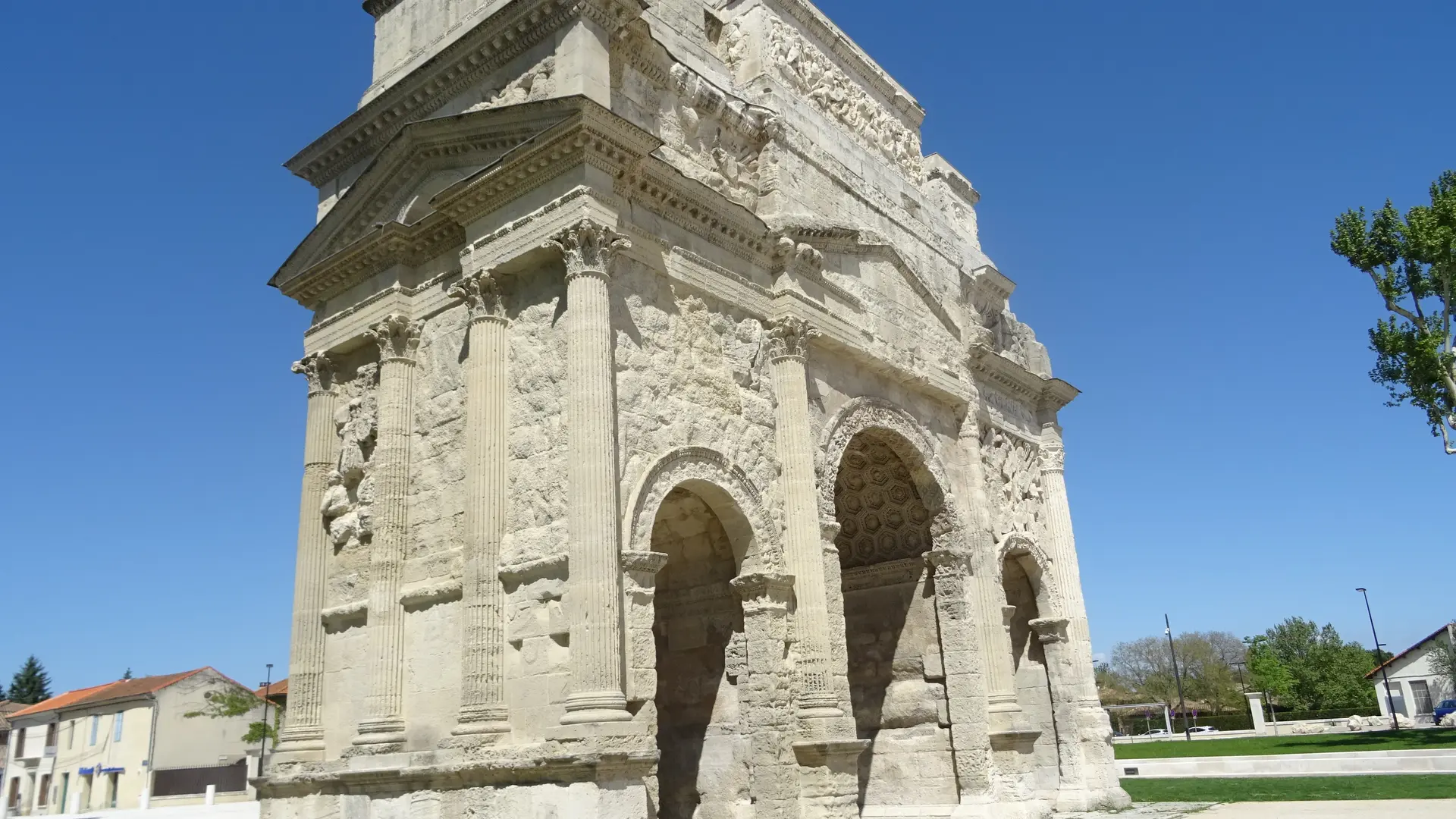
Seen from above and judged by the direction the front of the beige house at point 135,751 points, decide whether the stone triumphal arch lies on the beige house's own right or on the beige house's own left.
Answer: on the beige house's own left

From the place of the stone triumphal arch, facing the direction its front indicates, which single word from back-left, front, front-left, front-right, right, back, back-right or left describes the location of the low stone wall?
left

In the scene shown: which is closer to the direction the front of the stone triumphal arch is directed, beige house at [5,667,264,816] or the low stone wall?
the low stone wall

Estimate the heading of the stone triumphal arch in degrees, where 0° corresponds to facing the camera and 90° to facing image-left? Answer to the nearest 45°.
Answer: approximately 315°

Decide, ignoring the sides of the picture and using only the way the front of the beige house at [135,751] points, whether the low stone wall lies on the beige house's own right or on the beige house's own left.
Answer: on the beige house's own left

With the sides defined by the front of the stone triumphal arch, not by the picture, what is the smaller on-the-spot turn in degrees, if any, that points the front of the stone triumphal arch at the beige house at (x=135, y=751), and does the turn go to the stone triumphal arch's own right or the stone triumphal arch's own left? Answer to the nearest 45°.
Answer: approximately 180°
